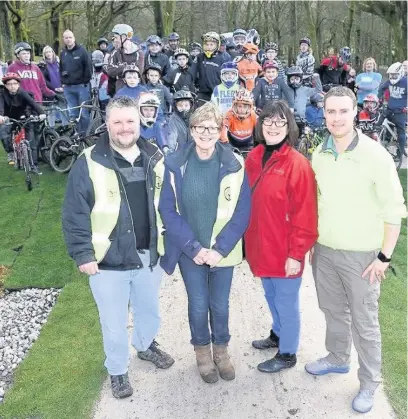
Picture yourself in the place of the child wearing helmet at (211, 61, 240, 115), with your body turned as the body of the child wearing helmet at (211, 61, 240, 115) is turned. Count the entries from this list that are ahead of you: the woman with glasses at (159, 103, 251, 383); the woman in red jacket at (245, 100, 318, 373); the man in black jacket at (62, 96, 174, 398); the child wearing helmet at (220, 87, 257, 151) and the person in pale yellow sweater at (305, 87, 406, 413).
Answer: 5

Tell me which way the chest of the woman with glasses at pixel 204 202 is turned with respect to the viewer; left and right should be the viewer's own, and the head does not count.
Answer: facing the viewer

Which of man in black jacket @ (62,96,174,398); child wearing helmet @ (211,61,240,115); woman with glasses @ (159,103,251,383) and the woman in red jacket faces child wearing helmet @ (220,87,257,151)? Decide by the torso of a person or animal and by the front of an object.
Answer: child wearing helmet @ (211,61,240,115)

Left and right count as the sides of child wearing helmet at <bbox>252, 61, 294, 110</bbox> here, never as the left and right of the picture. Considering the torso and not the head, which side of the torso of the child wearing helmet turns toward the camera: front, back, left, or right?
front

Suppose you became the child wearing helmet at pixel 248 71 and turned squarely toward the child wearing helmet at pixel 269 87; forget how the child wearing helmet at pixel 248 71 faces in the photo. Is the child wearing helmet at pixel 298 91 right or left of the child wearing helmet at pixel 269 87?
left

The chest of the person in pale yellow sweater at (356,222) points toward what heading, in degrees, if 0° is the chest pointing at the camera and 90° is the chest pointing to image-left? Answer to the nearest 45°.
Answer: approximately 45°

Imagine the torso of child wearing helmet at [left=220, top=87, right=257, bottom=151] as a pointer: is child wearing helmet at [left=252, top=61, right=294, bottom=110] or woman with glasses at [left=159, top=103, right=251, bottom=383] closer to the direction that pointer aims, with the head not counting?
the woman with glasses

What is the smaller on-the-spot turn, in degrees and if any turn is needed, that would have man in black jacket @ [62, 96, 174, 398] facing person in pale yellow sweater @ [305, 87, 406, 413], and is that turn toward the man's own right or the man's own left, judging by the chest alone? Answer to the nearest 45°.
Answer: approximately 45° to the man's own left

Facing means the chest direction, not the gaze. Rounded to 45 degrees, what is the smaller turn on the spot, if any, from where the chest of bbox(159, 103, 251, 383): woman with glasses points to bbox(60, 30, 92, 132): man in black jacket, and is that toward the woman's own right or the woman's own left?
approximately 180°

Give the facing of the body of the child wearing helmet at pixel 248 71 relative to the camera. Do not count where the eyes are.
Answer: toward the camera

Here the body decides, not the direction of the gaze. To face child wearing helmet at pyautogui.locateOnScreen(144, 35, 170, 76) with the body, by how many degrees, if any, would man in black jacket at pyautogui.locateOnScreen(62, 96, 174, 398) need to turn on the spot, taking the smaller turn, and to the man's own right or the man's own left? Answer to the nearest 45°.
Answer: approximately 135° to the man's own left

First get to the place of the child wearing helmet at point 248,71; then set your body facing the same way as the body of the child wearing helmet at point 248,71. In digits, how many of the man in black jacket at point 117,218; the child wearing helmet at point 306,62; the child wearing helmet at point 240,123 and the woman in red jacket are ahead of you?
3
